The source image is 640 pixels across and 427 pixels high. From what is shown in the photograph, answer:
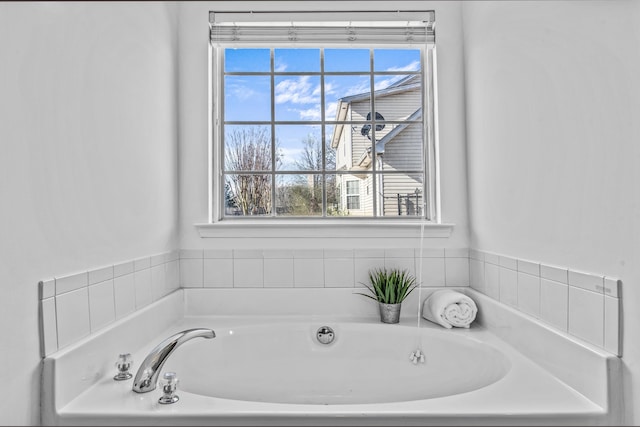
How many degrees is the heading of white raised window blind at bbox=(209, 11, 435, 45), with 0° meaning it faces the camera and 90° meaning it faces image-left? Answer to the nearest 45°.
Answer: approximately 0°
